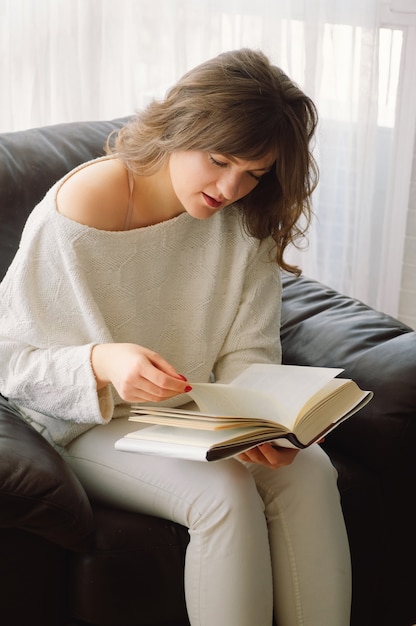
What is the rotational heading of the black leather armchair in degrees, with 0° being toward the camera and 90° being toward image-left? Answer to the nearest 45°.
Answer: approximately 315°

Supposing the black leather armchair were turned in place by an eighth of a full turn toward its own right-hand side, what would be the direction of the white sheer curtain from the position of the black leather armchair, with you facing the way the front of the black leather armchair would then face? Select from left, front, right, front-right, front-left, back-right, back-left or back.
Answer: back

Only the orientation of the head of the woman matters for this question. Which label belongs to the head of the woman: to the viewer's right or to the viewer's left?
to the viewer's right

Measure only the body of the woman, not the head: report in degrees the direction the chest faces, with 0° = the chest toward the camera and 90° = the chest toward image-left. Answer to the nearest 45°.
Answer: approximately 315°
